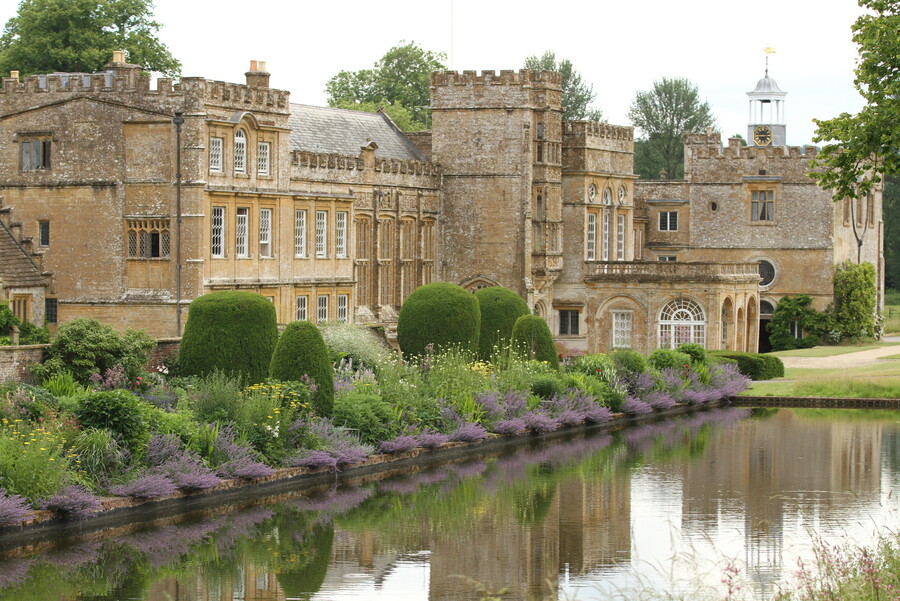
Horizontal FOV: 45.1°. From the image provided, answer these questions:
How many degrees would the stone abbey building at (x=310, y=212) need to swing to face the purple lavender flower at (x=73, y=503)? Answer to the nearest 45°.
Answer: approximately 45° to its right

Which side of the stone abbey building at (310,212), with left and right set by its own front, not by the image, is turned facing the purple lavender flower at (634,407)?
front

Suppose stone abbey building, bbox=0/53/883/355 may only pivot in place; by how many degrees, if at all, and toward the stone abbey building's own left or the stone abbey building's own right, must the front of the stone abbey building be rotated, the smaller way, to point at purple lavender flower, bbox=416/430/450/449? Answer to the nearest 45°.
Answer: approximately 45° to the stone abbey building's own right

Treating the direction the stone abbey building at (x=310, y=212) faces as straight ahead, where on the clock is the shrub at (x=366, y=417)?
The shrub is roughly at 1 o'clock from the stone abbey building.

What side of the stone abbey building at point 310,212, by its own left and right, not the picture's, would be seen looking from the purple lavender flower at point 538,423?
front

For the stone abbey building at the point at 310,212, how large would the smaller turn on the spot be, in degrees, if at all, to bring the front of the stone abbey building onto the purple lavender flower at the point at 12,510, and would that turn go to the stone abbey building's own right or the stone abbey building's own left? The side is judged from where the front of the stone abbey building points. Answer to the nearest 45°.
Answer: approximately 45° to the stone abbey building's own right

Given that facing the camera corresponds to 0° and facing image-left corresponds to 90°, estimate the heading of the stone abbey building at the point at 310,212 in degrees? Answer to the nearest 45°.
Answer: approximately 315°

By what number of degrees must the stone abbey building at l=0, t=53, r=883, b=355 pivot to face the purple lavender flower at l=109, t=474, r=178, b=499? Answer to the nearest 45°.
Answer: approximately 45° to its right

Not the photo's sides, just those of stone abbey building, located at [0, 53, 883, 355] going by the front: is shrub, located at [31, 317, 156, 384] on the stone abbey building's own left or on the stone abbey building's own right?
on the stone abbey building's own right

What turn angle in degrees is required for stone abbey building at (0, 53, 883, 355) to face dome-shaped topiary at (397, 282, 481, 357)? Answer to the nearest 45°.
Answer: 0° — it already faces it
